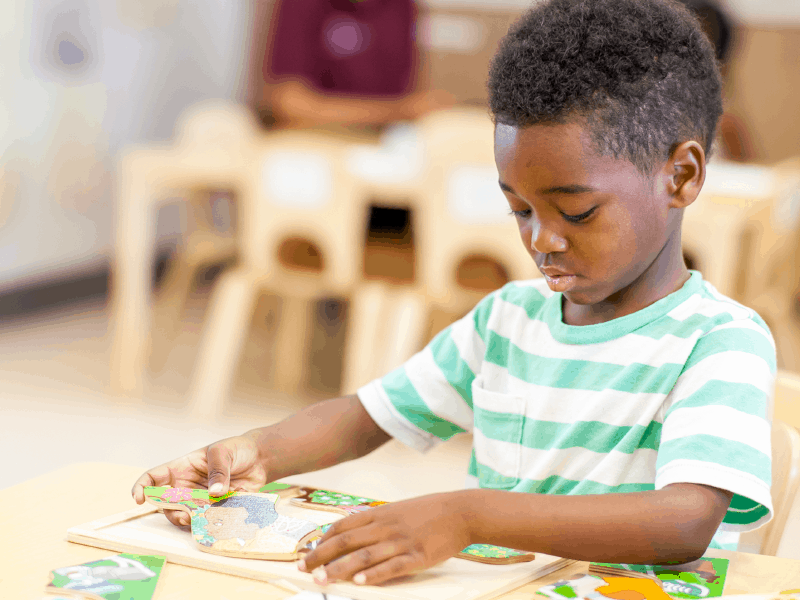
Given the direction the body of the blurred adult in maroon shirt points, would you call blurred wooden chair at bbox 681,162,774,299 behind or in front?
in front

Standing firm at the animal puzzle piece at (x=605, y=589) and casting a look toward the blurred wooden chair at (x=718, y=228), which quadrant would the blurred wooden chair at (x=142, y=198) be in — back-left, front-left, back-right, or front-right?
front-left

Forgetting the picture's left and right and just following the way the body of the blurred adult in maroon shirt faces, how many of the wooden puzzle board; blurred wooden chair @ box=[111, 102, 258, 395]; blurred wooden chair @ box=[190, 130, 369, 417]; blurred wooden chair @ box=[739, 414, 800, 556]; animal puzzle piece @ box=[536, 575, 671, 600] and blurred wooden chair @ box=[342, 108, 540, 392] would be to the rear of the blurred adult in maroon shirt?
0

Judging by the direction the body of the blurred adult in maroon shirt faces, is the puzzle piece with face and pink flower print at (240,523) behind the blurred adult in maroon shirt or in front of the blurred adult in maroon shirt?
in front

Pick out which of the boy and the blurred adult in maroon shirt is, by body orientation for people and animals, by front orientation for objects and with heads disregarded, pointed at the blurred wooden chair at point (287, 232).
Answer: the blurred adult in maroon shirt

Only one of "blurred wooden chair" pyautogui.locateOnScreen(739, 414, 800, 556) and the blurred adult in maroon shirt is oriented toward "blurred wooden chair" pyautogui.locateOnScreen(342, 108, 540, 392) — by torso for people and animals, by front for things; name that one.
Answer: the blurred adult in maroon shirt

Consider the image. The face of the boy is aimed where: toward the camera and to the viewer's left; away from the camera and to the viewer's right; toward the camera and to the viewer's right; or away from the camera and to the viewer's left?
toward the camera and to the viewer's left

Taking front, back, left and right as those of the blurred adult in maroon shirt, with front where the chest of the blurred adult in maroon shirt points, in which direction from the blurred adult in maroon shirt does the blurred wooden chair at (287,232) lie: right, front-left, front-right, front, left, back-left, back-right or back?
front

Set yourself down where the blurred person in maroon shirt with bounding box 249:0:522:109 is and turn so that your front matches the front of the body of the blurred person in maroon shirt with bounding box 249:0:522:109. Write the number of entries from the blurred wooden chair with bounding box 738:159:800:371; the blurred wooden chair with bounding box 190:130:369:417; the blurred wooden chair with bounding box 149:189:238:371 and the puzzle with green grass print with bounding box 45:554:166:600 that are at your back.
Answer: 0

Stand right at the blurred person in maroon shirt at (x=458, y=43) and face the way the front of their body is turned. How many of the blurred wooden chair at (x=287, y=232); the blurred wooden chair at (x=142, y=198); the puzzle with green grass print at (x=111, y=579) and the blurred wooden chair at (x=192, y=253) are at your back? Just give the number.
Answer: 0

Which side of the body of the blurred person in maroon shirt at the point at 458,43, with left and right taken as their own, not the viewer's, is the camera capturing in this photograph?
front
